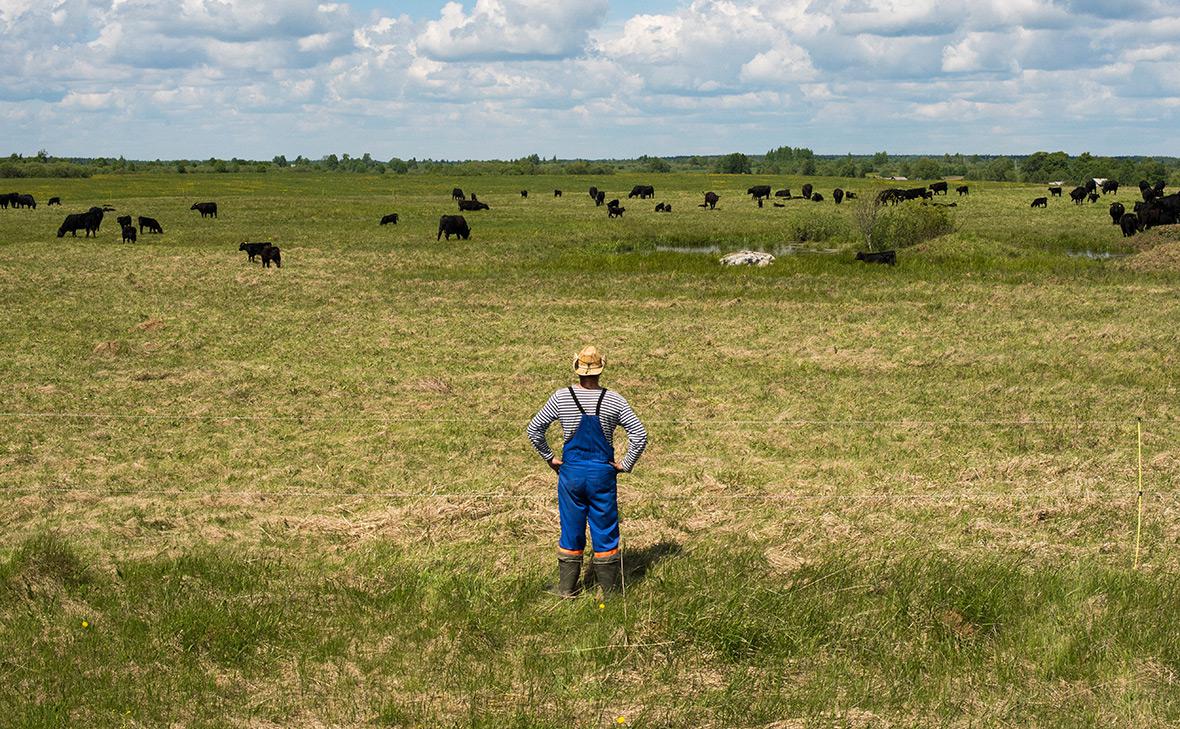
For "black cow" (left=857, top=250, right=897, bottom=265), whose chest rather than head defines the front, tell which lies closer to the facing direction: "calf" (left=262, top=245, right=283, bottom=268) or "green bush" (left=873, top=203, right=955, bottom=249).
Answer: the calf

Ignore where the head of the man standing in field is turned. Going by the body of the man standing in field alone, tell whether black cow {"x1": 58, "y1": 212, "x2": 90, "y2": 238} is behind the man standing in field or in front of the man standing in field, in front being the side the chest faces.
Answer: in front

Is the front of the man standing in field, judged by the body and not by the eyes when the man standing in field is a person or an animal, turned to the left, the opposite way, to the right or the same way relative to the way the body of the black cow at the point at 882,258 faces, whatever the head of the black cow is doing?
to the right

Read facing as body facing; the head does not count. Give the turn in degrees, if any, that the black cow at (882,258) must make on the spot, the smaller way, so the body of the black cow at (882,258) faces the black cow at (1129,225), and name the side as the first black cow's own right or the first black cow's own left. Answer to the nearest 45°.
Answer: approximately 135° to the first black cow's own right

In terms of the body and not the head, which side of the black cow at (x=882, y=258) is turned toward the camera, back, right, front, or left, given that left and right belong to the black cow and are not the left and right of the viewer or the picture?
left

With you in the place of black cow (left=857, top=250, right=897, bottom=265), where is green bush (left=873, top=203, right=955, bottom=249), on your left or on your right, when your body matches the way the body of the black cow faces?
on your right

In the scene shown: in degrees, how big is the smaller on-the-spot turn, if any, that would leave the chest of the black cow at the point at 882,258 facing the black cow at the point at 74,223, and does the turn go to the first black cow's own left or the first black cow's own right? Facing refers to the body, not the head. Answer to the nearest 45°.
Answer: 0° — it already faces it

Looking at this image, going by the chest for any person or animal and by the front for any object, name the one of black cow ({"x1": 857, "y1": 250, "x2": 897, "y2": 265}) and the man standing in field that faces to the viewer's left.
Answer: the black cow

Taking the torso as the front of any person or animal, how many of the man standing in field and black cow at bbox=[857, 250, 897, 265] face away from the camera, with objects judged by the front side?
1

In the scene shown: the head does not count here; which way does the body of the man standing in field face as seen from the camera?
away from the camera

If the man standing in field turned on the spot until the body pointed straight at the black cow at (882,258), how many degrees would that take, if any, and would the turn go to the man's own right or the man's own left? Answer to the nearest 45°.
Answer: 0° — they already face it

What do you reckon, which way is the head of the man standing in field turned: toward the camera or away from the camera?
away from the camera

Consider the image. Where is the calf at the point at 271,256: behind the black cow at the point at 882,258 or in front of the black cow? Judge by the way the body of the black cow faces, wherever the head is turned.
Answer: in front

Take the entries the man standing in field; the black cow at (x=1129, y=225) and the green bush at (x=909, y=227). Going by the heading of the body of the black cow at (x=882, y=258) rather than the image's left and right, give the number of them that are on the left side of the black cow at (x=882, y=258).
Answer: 1

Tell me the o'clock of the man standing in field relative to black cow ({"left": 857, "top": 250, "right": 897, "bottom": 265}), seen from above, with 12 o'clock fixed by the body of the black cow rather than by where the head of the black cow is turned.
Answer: The man standing in field is roughly at 9 o'clock from the black cow.

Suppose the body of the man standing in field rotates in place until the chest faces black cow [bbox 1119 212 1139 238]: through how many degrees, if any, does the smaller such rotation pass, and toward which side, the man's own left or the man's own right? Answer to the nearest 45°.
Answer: approximately 45° to the man's own right

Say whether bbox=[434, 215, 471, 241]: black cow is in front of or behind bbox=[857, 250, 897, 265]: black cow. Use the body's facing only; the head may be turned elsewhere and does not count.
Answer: in front
